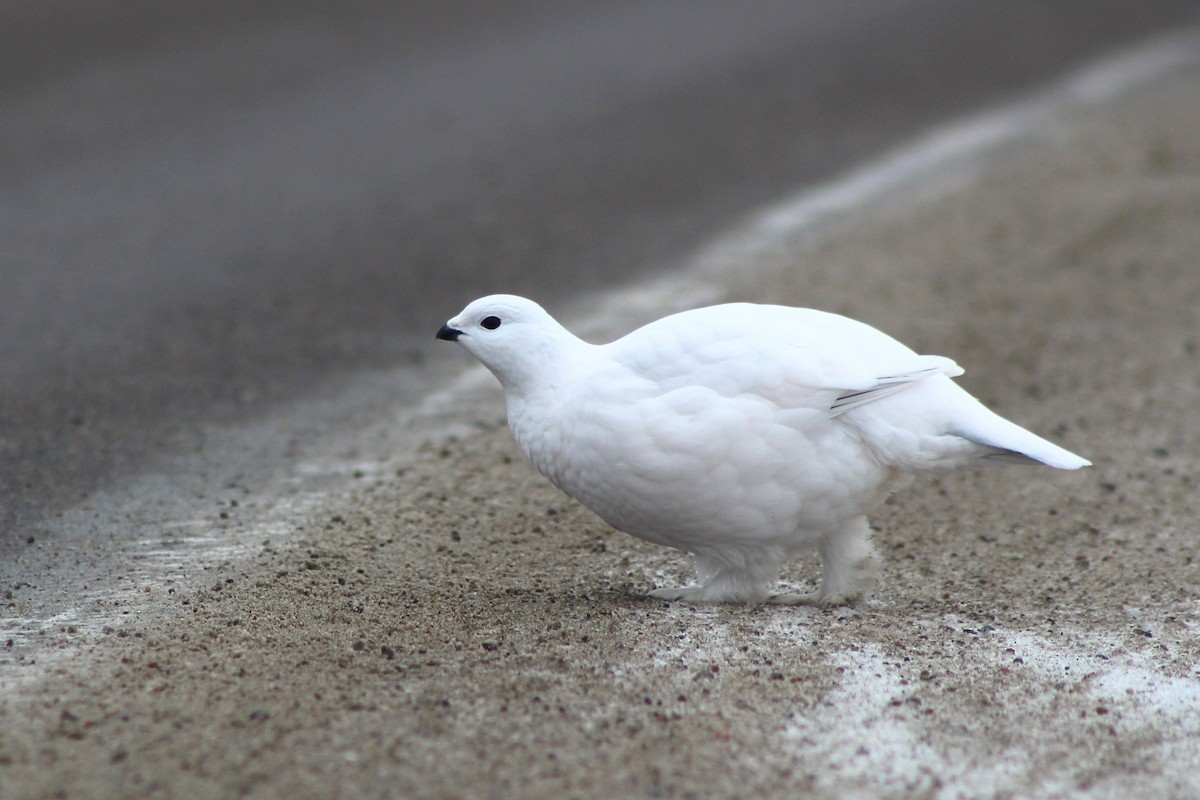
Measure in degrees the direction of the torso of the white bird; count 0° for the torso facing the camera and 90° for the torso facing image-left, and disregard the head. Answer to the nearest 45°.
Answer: approximately 90°
